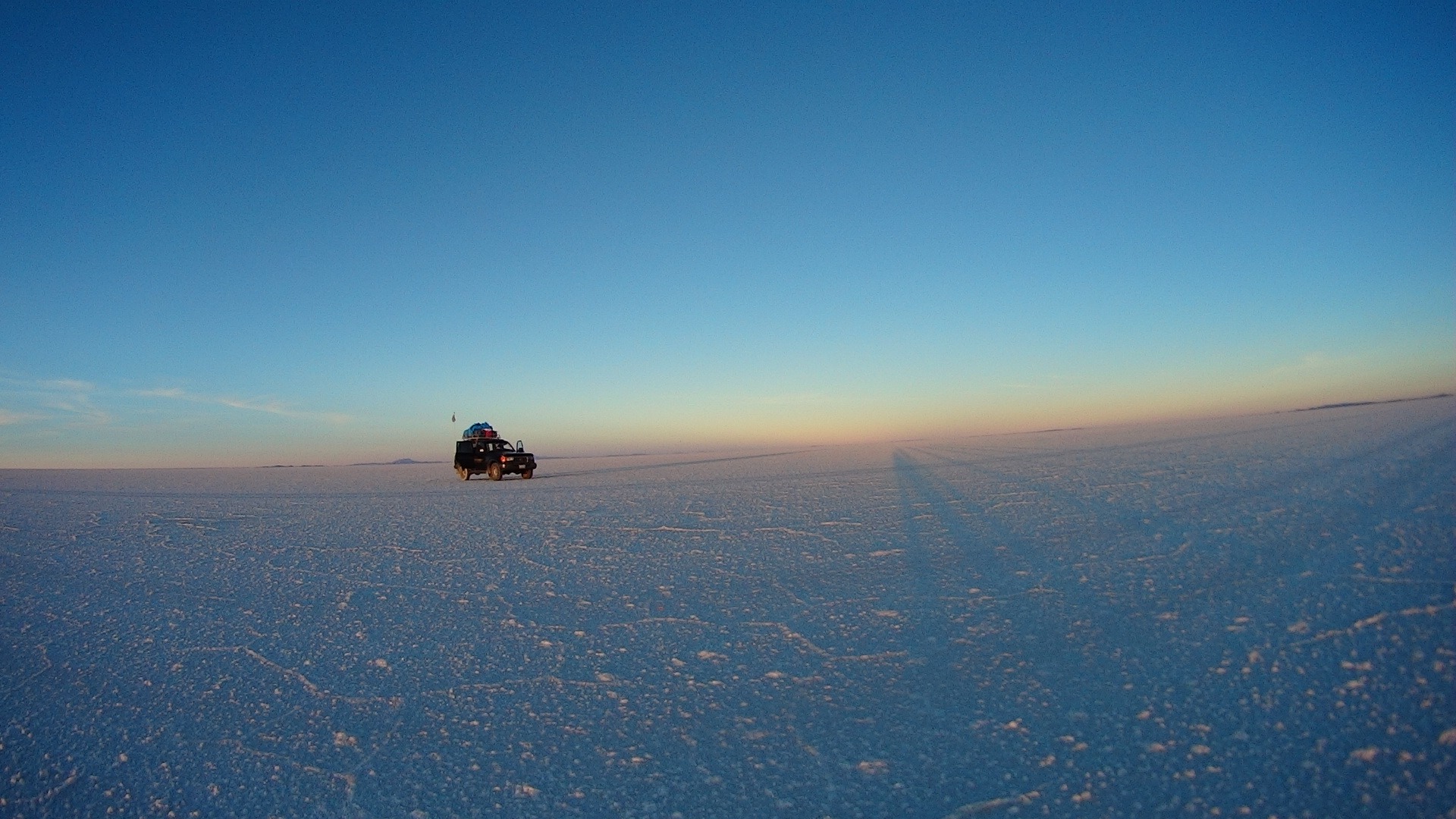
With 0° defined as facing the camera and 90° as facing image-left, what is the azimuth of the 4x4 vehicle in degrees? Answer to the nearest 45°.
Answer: approximately 315°
